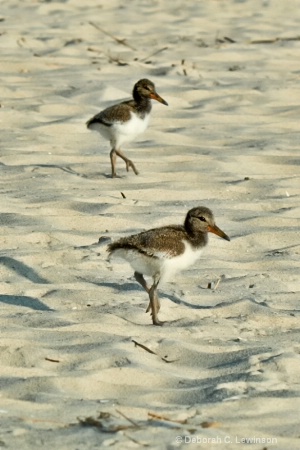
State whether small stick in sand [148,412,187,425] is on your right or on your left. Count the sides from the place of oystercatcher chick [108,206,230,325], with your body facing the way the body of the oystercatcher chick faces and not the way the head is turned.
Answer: on your right

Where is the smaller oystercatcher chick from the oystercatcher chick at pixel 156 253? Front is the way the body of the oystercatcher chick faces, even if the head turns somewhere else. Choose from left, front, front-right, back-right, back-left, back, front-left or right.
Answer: left

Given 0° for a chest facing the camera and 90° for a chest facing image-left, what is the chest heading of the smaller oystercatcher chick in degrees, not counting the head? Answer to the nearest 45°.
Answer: approximately 270°

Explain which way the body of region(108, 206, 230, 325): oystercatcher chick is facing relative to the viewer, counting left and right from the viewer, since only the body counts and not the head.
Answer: facing to the right of the viewer

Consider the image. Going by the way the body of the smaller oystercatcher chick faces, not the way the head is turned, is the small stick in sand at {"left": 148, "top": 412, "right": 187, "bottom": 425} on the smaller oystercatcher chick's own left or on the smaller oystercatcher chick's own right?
on the smaller oystercatcher chick's own right

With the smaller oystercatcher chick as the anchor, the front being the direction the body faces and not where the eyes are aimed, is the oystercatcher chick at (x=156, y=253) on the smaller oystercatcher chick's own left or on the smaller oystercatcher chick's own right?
on the smaller oystercatcher chick's own right

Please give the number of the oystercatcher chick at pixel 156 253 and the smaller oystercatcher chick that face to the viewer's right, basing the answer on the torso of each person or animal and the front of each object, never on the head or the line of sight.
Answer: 2
